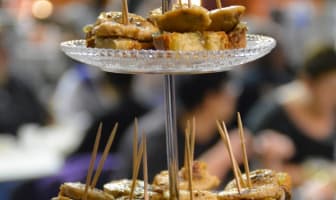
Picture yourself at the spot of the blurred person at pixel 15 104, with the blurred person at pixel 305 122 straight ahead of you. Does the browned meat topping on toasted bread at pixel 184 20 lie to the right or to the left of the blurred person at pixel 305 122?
right

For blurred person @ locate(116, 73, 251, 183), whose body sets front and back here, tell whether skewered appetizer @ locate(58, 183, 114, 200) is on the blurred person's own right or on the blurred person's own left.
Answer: on the blurred person's own right
